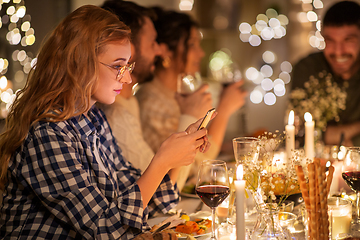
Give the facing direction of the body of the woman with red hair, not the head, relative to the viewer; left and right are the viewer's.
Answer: facing to the right of the viewer

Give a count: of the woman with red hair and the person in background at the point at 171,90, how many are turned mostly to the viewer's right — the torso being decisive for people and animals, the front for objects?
2

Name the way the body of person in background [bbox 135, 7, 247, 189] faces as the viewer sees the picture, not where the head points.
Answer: to the viewer's right

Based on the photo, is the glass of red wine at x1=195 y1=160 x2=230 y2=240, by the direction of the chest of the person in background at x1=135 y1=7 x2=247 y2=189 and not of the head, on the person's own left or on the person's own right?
on the person's own right

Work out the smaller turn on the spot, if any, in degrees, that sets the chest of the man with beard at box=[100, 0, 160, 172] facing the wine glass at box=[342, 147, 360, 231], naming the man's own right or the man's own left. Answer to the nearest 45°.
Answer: approximately 45° to the man's own right

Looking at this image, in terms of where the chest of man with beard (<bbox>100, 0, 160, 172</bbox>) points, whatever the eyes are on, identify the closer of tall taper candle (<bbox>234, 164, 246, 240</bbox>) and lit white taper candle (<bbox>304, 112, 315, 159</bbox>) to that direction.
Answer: the lit white taper candle

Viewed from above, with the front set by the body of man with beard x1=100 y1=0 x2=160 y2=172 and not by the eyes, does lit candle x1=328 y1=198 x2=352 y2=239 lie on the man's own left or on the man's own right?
on the man's own right

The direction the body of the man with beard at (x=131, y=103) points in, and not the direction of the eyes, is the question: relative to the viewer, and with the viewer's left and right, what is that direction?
facing to the right of the viewer

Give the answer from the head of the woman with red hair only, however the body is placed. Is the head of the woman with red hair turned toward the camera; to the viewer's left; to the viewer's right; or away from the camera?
to the viewer's right

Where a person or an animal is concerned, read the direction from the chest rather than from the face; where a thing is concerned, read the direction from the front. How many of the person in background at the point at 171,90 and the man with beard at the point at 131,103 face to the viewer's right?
2

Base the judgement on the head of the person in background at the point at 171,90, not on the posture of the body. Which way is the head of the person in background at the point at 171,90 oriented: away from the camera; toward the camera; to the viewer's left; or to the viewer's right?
to the viewer's right
